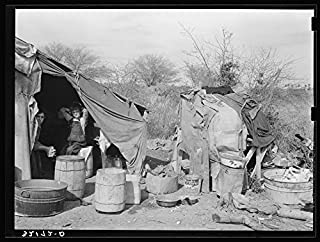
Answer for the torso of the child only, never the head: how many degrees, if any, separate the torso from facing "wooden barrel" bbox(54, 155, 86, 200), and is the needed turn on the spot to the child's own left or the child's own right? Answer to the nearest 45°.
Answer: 0° — they already face it

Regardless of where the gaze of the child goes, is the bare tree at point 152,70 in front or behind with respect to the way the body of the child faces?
behind

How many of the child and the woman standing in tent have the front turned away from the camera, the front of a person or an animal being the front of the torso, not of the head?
0

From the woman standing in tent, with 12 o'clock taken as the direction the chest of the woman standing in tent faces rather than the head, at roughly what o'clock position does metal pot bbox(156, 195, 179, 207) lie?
The metal pot is roughly at 12 o'clock from the woman standing in tent.

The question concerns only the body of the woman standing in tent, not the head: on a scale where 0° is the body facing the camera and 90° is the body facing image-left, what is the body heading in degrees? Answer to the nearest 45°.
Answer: approximately 315°

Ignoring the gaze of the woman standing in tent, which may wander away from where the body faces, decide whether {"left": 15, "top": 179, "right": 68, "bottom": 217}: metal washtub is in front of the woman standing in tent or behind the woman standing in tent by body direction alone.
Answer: in front

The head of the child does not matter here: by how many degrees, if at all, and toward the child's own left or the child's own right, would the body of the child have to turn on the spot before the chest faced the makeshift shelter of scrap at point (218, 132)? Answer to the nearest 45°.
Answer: approximately 90° to the child's own left

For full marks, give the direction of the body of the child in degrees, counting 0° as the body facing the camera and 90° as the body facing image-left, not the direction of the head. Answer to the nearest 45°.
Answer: approximately 0°

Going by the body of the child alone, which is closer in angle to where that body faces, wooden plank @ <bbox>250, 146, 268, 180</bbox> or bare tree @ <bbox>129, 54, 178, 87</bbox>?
the wooden plank

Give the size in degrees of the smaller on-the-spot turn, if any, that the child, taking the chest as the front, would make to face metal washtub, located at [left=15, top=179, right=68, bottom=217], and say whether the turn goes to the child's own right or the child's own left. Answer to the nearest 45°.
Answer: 0° — they already face it

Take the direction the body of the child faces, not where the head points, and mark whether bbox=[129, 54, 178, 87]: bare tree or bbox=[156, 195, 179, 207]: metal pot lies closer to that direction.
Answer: the metal pot
